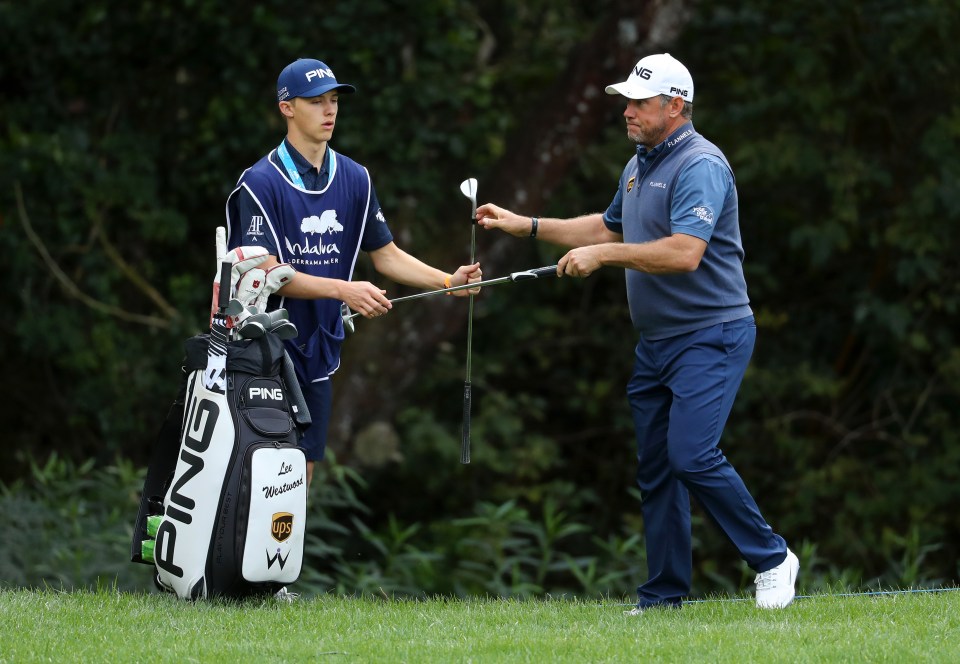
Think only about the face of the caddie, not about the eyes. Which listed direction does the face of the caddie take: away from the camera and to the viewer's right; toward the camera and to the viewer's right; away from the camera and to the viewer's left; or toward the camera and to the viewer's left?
toward the camera and to the viewer's right

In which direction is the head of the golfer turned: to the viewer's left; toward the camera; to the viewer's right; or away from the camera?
to the viewer's left

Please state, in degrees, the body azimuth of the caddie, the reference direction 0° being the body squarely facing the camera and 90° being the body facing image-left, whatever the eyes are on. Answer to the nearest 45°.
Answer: approximately 315°

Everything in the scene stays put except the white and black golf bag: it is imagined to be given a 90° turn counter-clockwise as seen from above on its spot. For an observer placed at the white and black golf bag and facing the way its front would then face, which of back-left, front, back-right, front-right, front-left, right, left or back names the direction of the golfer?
front-right

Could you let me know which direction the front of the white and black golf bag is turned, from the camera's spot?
facing the viewer and to the right of the viewer

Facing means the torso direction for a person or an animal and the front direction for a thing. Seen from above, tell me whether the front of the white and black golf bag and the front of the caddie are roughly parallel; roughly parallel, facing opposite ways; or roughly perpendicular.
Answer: roughly parallel

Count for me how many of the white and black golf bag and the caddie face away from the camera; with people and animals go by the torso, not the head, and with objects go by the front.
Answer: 0
